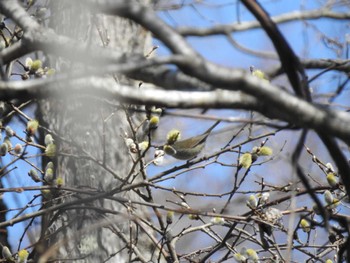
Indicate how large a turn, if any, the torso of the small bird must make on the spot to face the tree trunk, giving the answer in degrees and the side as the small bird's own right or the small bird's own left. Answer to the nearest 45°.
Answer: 0° — it already faces it

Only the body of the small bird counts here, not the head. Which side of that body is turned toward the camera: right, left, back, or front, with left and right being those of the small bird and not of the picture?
left
